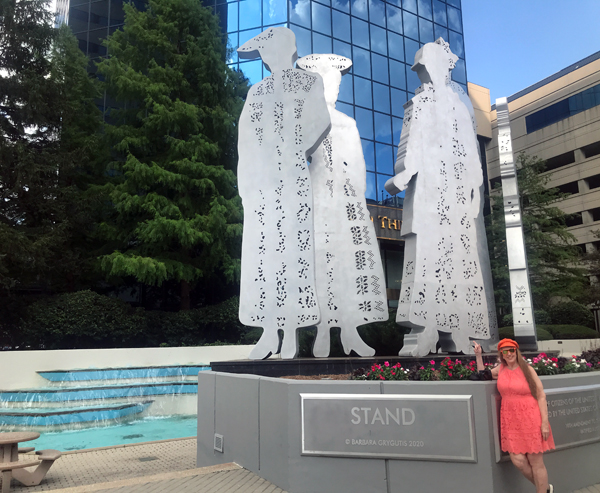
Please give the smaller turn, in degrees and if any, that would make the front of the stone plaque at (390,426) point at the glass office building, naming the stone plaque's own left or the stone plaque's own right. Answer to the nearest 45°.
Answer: approximately 180°

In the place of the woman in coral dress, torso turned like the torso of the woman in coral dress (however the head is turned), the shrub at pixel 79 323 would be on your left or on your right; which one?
on your right

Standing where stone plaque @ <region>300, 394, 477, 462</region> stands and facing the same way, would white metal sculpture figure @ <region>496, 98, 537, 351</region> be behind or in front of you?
behind

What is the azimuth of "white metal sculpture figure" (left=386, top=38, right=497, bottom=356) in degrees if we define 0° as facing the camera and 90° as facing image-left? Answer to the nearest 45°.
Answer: approximately 45°

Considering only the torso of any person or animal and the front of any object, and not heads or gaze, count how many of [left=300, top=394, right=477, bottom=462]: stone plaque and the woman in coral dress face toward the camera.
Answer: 2

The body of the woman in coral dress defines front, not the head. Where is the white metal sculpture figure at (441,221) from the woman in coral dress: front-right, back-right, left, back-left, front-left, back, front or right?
back

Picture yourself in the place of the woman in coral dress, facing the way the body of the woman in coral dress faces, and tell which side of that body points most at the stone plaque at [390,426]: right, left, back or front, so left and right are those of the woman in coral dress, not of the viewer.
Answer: right

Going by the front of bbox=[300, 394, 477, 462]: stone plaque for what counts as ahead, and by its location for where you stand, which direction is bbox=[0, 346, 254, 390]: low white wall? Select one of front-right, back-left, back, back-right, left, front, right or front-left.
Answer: back-right
